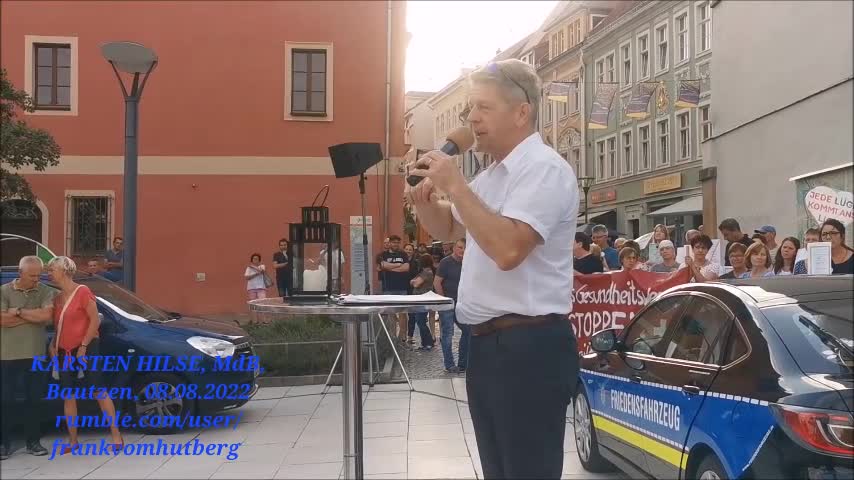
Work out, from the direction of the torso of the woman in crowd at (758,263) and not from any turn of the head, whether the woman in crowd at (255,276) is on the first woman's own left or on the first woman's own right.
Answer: on the first woman's own right

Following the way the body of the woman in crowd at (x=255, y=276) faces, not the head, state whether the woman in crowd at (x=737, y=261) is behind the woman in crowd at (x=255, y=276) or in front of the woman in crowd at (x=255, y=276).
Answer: in front

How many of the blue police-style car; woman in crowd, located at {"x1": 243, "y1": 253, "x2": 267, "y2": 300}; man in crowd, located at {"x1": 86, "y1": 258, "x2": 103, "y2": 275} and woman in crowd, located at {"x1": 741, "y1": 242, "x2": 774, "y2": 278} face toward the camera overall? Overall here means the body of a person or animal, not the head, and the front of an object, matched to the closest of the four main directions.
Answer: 3

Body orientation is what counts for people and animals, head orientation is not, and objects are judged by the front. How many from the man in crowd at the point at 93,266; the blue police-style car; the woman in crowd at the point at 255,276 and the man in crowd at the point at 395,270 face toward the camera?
3

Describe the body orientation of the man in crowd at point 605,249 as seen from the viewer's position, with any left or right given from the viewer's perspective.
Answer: facing the viewer and to the left of the viewer

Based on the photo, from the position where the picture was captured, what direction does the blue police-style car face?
facing away from the viewer and to the left of the viewer

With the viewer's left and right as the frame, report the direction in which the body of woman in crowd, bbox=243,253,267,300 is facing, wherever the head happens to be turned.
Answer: facing the viewer

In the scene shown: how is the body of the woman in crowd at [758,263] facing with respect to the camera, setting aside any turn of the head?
toward the camera

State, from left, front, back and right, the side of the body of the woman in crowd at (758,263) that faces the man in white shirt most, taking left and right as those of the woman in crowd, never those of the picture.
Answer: front

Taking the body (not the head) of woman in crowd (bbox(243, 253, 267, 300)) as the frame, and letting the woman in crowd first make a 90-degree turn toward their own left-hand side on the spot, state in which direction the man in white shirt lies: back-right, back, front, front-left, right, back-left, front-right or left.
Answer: right

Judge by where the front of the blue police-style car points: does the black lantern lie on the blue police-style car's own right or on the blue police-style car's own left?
on the blue police-style car's own left
